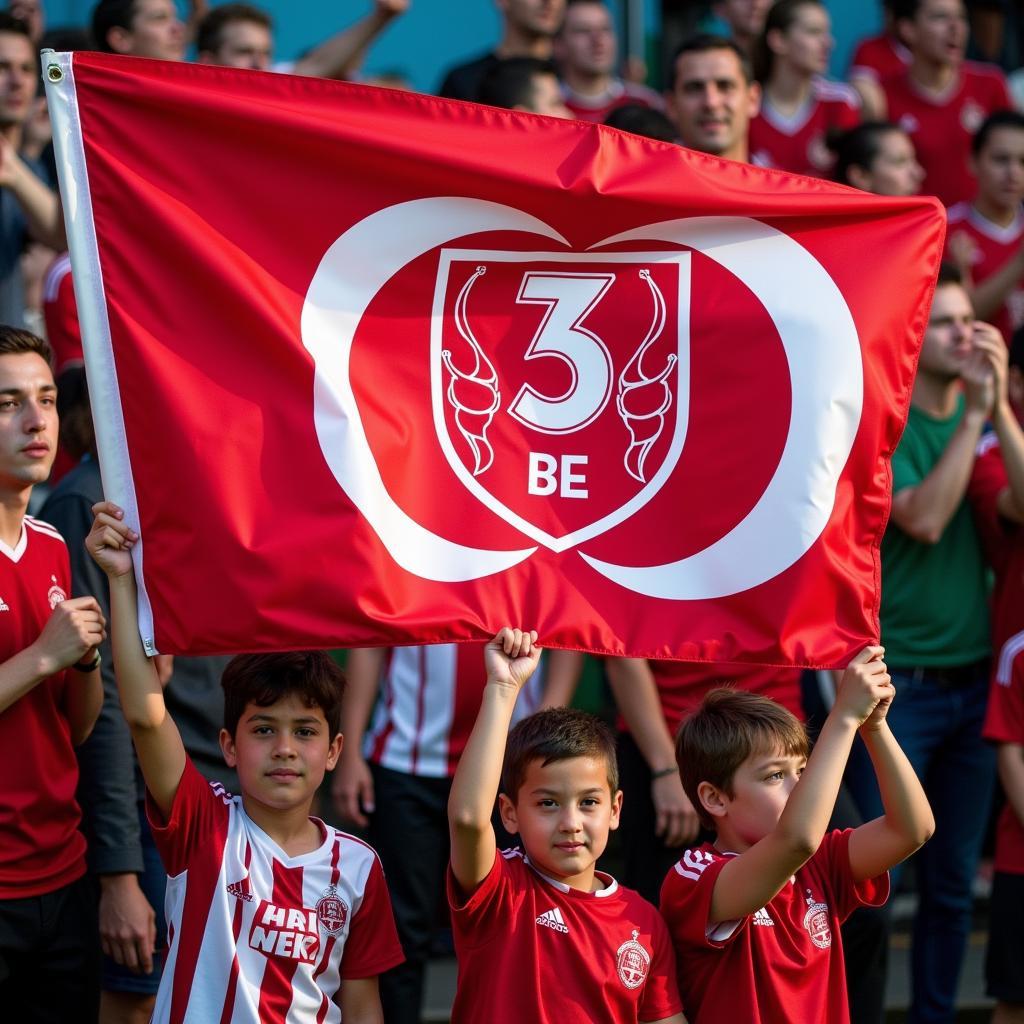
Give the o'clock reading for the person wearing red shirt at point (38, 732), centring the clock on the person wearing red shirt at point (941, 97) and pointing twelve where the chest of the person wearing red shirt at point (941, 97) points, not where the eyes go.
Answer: the person wearing red shirt at point (38, 732) is roughly at 2 o'clock from the person wearing red shirt at point (941, 97).

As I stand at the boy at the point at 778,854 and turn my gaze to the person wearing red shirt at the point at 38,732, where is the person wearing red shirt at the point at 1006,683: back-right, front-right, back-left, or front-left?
back-right

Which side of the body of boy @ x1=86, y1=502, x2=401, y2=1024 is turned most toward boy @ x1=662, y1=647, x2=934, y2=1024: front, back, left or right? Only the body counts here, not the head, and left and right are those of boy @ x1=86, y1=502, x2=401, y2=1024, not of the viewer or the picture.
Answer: left

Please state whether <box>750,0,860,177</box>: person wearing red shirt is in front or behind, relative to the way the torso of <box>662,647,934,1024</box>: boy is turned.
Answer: behind

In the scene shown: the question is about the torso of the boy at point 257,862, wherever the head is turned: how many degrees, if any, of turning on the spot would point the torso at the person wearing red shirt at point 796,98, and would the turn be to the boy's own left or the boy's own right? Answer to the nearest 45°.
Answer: approximately 135° to the boy's own left

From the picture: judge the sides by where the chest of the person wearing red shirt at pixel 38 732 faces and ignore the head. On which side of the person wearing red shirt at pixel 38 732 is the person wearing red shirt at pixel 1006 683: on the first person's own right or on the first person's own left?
on the first person's own left

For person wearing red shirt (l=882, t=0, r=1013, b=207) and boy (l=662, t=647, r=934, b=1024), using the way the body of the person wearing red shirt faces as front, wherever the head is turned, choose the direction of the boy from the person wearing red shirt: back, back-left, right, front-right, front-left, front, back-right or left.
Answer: front-right

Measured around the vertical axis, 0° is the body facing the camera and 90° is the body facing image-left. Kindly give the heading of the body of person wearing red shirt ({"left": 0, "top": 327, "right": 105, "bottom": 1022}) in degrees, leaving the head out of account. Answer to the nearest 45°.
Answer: approximately 315°

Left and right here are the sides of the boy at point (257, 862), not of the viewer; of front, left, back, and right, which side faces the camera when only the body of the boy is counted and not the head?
front
